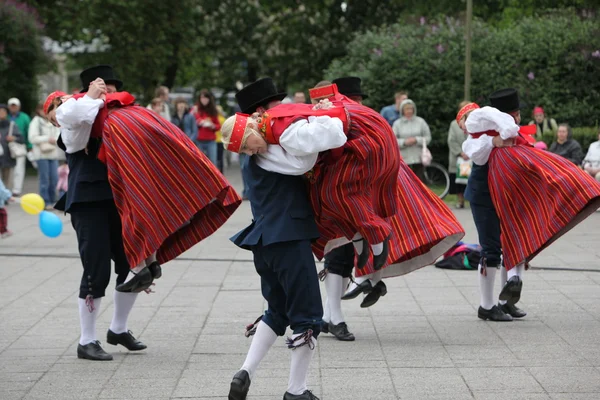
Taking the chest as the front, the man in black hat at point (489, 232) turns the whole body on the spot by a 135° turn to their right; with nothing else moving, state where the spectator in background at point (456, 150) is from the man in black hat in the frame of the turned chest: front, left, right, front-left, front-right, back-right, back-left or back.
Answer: back-right

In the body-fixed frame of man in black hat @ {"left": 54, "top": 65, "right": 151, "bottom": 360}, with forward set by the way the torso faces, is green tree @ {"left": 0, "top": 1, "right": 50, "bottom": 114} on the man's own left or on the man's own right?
on the man's own left

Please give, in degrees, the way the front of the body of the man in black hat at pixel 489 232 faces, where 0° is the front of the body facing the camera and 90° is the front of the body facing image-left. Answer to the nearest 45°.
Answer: approximately 270°

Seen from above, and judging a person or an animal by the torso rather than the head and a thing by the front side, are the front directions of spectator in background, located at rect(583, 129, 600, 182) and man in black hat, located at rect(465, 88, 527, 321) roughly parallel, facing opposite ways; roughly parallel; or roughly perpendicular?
roughly perpendicular

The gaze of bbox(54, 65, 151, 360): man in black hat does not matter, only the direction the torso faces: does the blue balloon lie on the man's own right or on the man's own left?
on the man's own left

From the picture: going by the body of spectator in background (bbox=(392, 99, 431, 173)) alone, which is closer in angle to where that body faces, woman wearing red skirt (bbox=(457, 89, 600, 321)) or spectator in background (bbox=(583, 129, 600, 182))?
the woman wearing red skirt

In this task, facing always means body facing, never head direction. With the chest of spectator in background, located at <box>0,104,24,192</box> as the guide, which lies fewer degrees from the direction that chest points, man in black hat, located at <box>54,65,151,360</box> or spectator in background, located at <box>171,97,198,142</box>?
the man in black hat

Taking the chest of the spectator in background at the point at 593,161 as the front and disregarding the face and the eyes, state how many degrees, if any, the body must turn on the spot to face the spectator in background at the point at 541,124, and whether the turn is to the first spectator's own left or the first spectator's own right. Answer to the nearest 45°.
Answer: approximately 135° to the first spectator's own right
